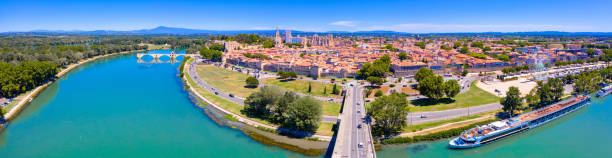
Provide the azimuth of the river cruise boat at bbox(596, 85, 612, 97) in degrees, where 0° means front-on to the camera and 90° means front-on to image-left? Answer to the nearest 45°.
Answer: approximately 45°

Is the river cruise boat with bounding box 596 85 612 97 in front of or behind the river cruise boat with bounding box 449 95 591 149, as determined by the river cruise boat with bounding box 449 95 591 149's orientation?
behind

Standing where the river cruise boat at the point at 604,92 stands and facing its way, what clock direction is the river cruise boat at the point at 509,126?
the river cruise boat at the point at 509,126 is roughly at 11 o'clock from the river cruise boat at the point at 604,92.

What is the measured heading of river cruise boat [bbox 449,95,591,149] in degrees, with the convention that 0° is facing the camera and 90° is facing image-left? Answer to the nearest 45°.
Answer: approximately 45°

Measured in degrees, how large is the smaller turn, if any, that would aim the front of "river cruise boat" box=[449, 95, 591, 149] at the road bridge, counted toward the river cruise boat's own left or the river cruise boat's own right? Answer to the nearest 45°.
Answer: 0° — it already faces it

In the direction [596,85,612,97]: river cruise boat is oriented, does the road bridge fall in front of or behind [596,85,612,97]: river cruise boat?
in front
